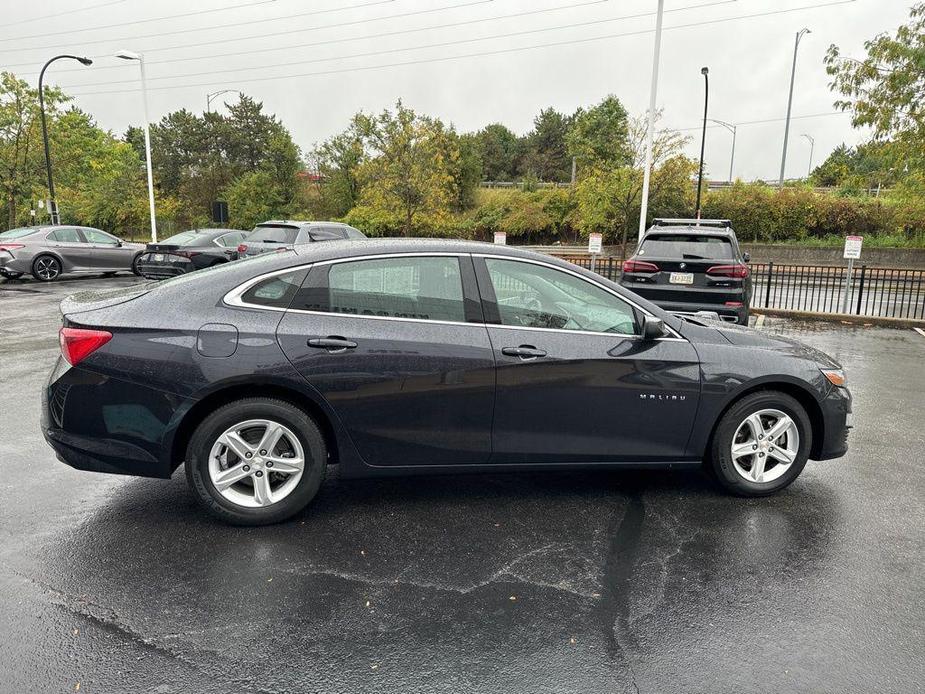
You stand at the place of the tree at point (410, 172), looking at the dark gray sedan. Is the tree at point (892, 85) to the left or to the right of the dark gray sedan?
left

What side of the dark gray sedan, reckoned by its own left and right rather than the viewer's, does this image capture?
right

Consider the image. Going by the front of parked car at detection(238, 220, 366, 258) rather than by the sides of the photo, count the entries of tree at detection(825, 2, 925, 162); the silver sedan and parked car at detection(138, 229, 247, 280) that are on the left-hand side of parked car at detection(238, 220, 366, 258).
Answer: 2

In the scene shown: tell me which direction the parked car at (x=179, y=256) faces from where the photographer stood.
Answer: facing away from the viewer and to the right of the viewer

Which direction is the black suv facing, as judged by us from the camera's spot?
facing away from the viewer

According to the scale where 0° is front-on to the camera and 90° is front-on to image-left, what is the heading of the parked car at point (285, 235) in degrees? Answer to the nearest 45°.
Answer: approximately 225°

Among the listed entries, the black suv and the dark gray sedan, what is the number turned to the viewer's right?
1
